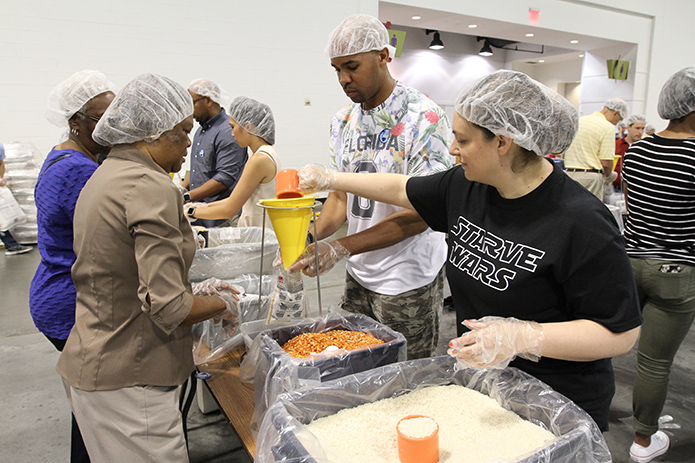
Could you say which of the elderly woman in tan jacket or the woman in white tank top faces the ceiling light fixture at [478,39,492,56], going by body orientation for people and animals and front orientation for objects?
the elderly woman in tan jacket

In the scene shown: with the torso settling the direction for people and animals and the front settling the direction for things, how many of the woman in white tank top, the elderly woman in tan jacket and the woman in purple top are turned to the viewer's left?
1

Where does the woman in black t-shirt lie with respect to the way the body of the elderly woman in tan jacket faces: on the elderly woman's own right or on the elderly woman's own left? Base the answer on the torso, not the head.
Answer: on the elderly woman's own right

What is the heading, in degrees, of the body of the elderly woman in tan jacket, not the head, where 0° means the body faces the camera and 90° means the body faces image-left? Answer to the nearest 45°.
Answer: approximately 225°

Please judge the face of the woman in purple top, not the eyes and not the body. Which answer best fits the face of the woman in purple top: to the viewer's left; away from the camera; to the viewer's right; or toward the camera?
to the viewer's right

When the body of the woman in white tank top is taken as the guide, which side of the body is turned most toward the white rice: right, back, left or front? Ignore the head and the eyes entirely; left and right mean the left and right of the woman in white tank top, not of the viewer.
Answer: left

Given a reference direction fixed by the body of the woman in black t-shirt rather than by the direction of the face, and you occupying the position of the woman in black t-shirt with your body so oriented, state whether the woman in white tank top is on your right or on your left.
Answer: on your right

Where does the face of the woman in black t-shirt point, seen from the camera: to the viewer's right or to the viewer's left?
to the viewer's left

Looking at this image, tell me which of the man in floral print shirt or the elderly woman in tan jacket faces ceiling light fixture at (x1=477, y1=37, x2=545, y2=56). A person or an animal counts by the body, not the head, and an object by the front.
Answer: the elderly woman in tan jacket

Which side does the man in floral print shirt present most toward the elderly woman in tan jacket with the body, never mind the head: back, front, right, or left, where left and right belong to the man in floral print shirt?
front
